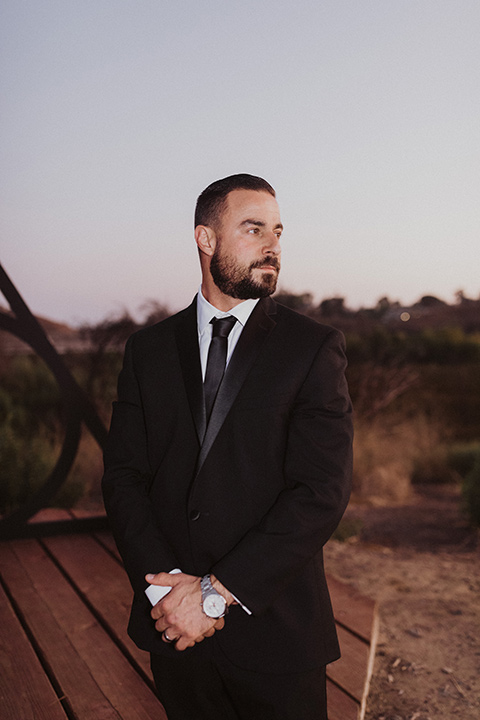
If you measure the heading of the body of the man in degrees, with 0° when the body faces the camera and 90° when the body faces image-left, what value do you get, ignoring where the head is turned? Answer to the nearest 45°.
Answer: approximately 45°

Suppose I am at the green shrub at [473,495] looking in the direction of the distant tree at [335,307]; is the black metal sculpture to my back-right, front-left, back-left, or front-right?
back-left

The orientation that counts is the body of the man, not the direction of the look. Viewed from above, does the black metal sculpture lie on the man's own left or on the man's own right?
on the man's own right

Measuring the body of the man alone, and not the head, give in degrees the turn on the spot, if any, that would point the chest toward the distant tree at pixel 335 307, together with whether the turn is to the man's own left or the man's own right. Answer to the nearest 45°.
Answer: approximately 135° to the man's own right

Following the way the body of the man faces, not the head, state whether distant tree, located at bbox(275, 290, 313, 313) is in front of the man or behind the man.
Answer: behind

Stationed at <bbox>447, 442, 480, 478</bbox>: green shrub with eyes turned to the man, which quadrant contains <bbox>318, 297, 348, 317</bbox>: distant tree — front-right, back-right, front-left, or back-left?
back-right

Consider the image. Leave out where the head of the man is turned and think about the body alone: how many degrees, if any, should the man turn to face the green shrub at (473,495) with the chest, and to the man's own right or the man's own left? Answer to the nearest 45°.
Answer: approximately 180°

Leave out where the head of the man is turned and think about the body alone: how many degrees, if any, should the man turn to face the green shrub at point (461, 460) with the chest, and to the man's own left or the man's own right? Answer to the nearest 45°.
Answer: approximately 180°
